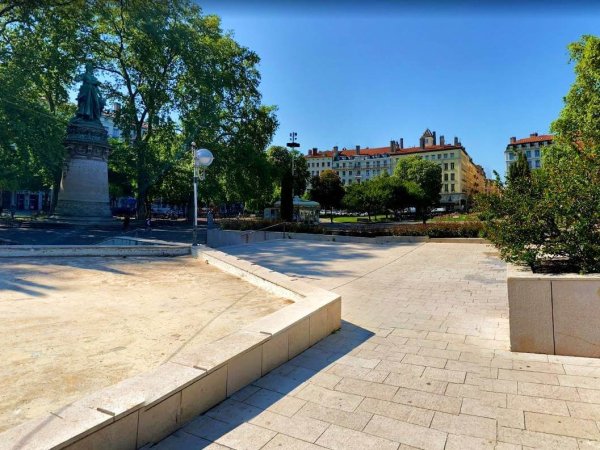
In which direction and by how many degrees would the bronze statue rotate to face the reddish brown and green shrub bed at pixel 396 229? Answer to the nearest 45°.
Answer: approximately 45° to its left

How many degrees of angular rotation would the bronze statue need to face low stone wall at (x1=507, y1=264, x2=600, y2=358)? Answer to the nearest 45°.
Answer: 0° — it already faces it

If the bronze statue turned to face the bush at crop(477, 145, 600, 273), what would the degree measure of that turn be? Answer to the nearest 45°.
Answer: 0° — it already faces it

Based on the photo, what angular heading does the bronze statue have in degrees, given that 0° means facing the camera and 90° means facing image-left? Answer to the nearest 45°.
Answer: approximately 0°

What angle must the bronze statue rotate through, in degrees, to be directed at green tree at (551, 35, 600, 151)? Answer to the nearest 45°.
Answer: approximately 45° to its left

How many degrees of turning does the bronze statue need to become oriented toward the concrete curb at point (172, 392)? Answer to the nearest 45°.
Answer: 0° — it already faces it

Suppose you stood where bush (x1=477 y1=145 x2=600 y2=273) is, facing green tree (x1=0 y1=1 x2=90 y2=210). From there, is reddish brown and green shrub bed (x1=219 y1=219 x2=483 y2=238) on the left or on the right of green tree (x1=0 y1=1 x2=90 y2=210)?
right
